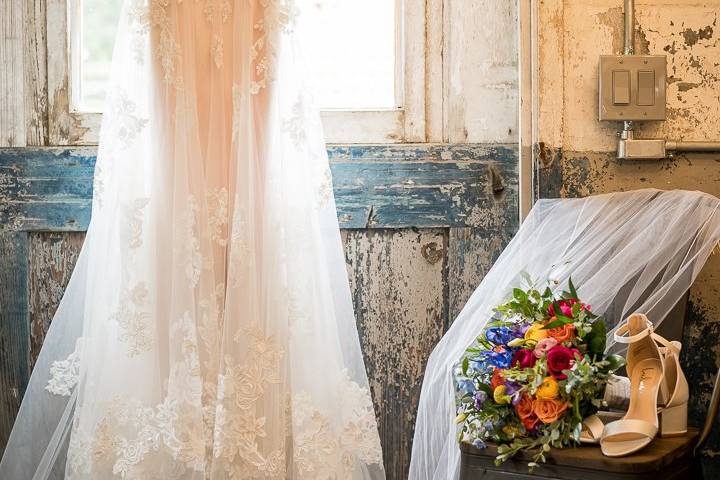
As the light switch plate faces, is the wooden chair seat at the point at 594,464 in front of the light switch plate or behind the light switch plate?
in front

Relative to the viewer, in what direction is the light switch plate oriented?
toward the camera

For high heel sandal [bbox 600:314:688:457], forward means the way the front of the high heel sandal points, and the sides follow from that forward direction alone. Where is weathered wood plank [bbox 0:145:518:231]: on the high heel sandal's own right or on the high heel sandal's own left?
on the high heel sandal's own right

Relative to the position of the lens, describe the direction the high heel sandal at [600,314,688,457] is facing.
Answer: facing the viewer and to the left of the viewer

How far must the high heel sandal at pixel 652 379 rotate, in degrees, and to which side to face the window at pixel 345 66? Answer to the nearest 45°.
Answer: approximately 90° to its right
